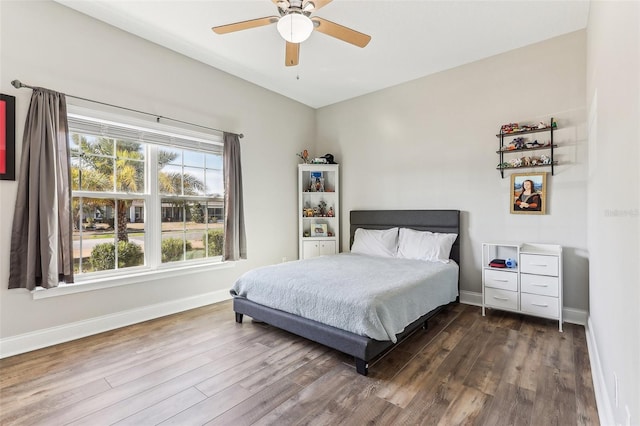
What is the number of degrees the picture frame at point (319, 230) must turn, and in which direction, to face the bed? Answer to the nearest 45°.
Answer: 0° — it already faces it

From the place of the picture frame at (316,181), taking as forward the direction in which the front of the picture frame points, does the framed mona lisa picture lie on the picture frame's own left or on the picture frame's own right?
on the picture frame's own left

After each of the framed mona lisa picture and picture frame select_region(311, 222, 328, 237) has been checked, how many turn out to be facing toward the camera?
2

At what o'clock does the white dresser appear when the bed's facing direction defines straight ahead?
The white dresser is roughly at 7 o'clock from the bed.

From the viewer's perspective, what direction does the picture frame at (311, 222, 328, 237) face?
toward the camera

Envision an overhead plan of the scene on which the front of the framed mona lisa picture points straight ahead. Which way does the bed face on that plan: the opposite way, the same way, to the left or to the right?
the same way

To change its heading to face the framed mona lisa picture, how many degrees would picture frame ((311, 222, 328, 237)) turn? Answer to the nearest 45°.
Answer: approximately 45° to its left

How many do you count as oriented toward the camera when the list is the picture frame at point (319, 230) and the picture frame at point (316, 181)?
2

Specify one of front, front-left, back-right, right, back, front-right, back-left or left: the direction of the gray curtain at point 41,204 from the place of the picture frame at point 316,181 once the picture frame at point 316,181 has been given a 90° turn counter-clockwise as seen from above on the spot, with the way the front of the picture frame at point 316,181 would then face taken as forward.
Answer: back-right

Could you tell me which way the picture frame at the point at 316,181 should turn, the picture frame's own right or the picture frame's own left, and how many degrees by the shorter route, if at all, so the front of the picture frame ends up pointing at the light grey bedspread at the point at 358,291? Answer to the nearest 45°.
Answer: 0° — it already faces it

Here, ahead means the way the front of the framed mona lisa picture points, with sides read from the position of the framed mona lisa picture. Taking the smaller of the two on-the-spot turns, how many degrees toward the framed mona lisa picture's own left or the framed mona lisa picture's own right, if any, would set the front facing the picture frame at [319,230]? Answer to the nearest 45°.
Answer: approximately 90° to the framed mona lisa picture's own right

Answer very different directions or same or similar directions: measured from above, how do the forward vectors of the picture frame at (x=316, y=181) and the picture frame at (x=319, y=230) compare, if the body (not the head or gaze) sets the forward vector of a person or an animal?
same or similar directions

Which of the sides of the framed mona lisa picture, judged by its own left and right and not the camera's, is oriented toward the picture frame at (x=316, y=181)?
right

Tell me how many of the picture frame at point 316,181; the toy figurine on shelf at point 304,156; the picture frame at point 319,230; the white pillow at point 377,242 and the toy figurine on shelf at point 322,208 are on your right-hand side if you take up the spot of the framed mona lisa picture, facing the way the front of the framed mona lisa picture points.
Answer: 5

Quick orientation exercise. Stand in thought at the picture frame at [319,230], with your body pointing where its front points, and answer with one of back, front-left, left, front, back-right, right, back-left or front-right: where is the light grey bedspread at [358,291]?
front

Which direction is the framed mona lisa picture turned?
toward the camera

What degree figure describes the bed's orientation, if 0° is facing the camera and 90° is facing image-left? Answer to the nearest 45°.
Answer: approximately 45°
